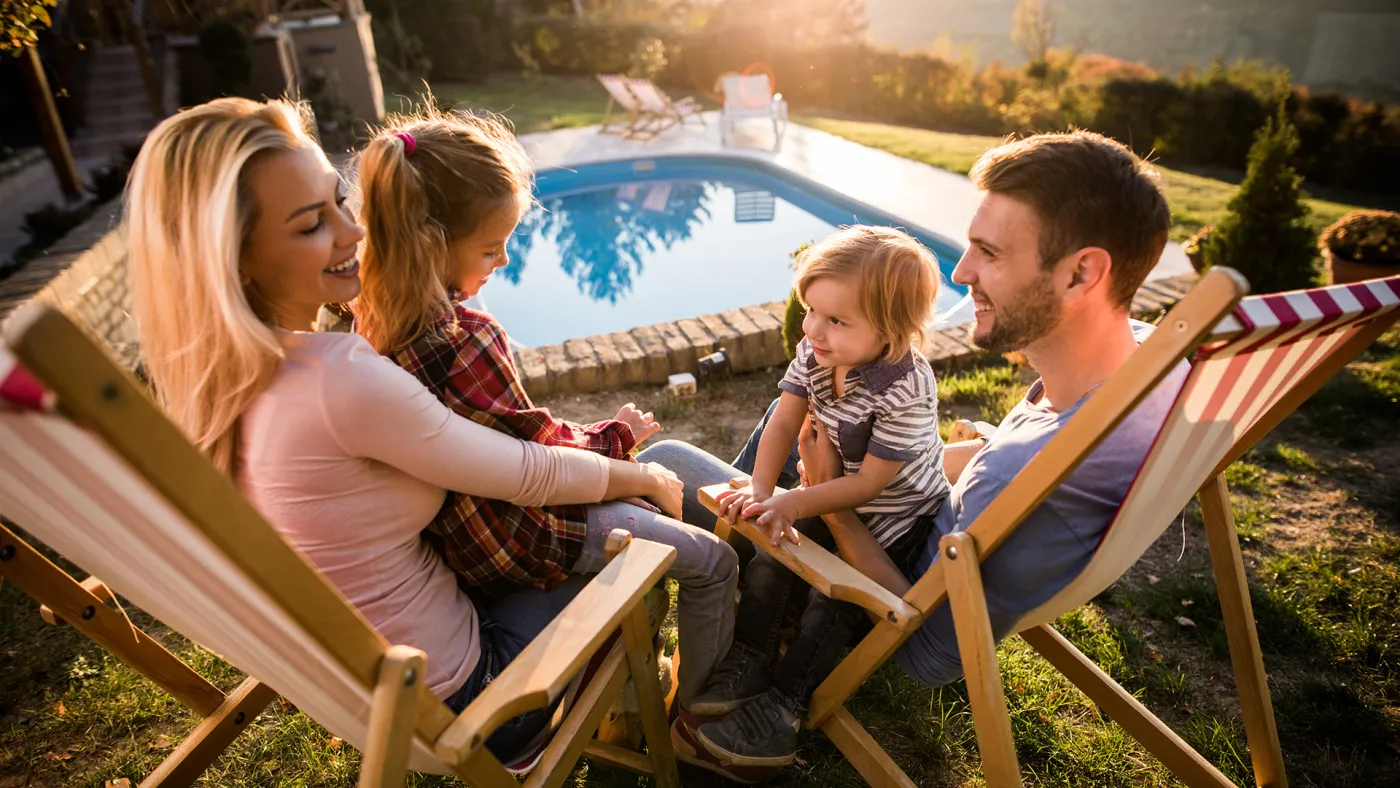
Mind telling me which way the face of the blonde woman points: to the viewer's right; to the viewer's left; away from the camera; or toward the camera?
to the viewer's right

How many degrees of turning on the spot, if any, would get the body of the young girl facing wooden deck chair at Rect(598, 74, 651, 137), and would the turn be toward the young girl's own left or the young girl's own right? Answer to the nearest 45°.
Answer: approximately 90° to the young girl's own left

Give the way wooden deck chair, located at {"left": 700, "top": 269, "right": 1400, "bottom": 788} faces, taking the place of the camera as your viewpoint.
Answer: facing away from the viewer and to the left of the viewer

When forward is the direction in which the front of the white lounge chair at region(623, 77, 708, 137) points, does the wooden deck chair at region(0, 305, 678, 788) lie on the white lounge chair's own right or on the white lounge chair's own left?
on the white lounge chair's own right

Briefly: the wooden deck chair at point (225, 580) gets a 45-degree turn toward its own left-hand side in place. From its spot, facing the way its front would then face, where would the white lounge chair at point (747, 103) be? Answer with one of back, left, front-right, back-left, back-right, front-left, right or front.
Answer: front-right

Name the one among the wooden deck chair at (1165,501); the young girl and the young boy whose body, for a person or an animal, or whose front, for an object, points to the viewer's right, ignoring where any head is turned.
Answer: the young girl

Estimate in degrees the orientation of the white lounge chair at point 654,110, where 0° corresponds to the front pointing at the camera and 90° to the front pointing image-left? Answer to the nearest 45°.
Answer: approximately 270°

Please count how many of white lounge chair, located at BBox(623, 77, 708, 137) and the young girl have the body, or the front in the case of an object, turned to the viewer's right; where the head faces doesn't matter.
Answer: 2

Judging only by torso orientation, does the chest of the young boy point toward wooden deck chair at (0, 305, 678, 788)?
yes

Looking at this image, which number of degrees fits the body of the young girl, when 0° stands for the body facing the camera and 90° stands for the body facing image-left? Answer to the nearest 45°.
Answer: approximately 270°

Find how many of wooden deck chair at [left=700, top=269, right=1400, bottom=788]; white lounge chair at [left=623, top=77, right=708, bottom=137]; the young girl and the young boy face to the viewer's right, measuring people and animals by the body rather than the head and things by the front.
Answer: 2

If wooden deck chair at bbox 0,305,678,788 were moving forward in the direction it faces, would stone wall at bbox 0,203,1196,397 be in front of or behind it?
in front

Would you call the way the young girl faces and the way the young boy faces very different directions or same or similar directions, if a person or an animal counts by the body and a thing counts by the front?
very different directions

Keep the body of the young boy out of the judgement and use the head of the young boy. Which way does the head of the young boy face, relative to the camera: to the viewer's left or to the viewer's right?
to the viewer's left

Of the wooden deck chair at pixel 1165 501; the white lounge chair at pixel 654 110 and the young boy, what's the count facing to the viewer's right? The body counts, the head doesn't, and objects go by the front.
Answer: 1
